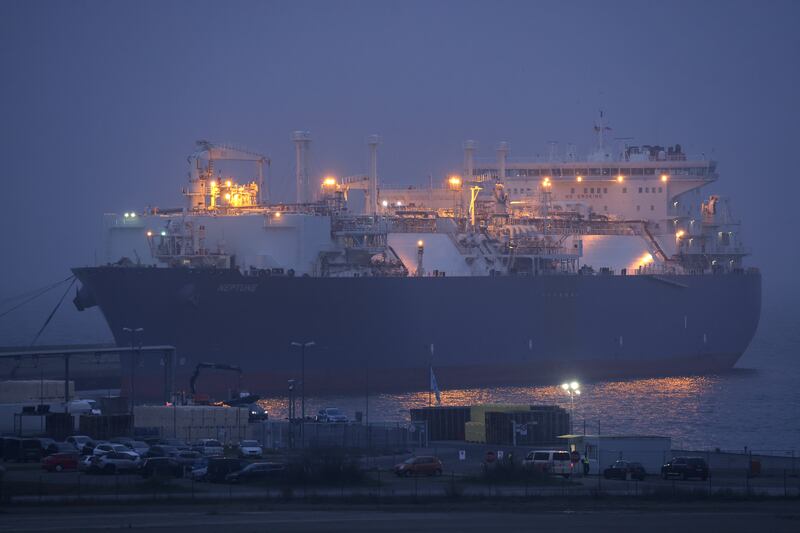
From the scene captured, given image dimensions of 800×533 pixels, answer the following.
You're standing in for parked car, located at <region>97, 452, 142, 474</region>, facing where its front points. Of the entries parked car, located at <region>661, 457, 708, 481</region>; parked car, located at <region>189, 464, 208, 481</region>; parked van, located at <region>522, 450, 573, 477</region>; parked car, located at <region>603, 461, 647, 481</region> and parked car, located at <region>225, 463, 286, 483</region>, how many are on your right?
0

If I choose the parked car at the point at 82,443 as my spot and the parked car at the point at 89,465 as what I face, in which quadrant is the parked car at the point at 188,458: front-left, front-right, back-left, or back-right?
front-left

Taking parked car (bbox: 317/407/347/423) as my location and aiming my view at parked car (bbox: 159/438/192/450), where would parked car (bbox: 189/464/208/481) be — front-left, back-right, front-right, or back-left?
front-left

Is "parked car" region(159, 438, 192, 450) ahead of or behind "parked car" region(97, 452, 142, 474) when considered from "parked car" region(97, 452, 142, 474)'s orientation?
behind

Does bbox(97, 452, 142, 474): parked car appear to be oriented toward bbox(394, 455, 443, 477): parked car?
no

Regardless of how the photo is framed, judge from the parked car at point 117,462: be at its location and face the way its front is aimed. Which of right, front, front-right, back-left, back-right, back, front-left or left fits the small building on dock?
back-left

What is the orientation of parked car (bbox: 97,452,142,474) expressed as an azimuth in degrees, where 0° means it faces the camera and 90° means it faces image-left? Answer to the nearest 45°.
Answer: approximately 45°
